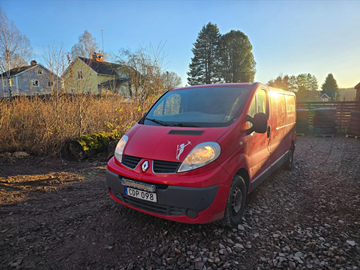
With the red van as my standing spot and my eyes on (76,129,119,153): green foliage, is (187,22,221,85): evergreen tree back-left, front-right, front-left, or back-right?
front-right

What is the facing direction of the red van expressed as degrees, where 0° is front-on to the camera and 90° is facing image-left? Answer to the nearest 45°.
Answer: approximately 45°

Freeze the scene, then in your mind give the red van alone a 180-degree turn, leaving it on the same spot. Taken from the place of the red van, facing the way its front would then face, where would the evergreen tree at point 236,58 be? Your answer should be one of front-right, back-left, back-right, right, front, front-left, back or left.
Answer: front-left

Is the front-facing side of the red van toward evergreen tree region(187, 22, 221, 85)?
no

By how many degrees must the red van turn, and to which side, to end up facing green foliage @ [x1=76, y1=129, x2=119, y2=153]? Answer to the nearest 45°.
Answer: approximately 90° to its right

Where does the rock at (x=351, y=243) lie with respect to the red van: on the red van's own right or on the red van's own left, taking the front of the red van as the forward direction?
on the red van's own left
